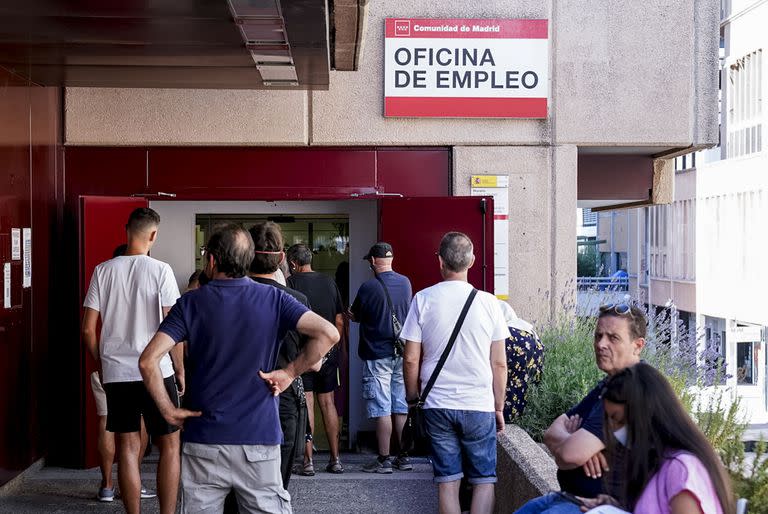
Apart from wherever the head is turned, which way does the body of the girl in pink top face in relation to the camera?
to the viewer's left

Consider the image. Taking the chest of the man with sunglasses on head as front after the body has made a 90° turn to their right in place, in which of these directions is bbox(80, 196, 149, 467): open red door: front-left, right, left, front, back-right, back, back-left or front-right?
front

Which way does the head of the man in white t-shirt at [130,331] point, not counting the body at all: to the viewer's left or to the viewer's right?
to the viewer's right

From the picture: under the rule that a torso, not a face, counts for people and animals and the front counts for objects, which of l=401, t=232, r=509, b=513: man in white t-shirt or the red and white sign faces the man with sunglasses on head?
the red and white sign

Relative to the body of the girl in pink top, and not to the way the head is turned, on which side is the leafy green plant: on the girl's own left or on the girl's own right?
on the girl's own right

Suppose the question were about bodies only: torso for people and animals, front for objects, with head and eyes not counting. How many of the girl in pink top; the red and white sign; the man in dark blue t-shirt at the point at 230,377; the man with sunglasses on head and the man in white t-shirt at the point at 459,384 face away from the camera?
2

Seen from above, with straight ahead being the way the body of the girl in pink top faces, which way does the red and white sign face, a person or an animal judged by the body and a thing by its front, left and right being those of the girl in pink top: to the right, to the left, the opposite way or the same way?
to the left

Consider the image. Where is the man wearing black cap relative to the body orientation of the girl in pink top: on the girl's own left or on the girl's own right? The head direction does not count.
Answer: on the girl's own right

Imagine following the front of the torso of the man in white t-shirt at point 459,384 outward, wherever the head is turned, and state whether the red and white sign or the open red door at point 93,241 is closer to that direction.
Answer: the red and white sign

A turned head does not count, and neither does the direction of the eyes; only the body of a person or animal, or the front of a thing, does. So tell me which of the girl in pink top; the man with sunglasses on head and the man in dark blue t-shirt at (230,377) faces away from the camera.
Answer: the man in dark blue t-shirt

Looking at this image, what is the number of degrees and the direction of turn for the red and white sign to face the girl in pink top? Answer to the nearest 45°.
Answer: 0° — it already faces them

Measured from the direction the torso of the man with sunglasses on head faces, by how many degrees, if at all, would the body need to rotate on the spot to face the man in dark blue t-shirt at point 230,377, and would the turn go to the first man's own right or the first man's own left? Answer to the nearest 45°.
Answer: approximately 45° to the first man's own right

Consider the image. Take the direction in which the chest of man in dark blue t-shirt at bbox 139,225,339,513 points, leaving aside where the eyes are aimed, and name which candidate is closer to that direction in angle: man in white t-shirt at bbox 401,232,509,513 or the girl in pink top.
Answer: the man in white t-shirt

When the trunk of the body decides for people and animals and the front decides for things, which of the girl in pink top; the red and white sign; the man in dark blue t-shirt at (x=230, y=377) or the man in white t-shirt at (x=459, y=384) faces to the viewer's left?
the girl in pink top

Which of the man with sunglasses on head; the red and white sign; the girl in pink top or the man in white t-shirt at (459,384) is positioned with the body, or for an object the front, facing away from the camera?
the man in white t-shirt
